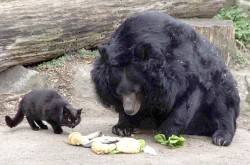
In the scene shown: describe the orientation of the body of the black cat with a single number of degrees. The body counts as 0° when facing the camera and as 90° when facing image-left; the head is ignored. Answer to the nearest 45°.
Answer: approximately 315°

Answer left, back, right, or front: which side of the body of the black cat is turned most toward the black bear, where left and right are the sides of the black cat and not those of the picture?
front

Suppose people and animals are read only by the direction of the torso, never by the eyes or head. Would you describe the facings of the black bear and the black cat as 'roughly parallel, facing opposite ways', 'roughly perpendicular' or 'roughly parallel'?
roughly perpendicular

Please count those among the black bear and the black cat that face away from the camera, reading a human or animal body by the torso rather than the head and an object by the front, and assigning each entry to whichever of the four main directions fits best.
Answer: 0

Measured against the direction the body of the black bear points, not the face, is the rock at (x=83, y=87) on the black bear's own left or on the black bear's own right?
on the black bear's own right

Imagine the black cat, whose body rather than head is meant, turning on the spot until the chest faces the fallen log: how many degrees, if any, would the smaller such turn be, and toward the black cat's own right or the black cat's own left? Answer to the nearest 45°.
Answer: approximately 135° to the black cat's own left

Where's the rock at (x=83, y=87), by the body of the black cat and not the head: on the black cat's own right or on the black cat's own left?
on the black cat's own left

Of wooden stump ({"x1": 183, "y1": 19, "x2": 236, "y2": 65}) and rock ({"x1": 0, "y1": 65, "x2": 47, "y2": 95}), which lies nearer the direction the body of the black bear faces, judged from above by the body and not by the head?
the rock

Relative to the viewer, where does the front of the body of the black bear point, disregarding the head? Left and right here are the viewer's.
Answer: facing the viewer and to the left of the viewer
